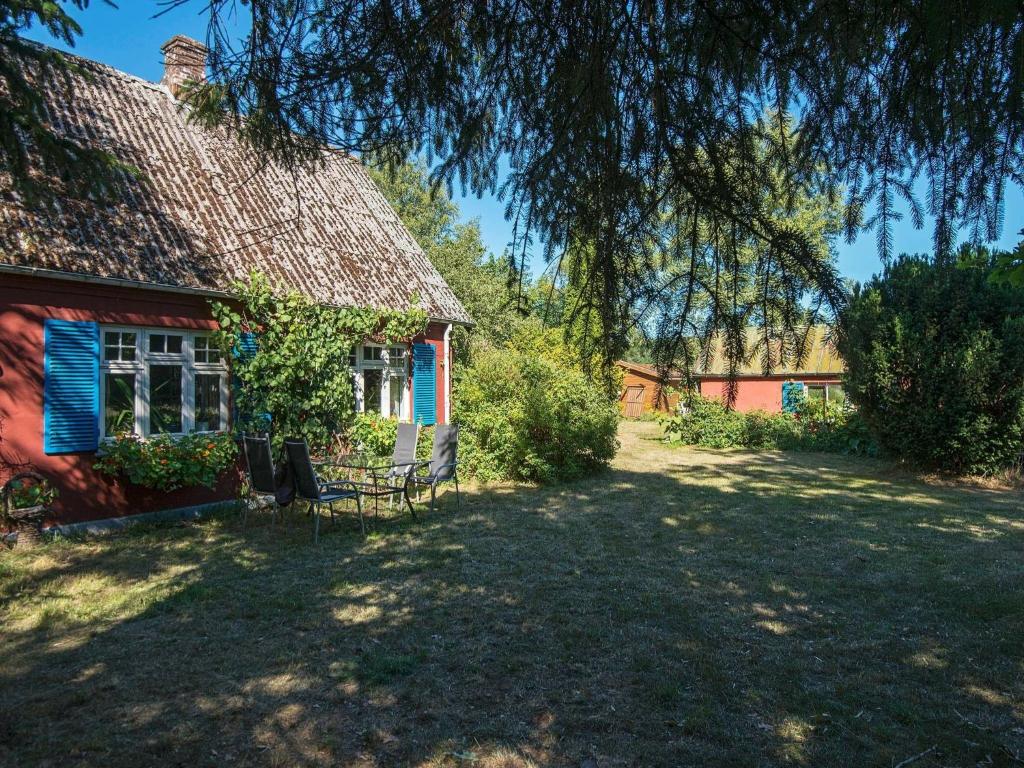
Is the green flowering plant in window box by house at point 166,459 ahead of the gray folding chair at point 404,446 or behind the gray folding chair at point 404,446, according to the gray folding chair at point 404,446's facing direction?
ahead

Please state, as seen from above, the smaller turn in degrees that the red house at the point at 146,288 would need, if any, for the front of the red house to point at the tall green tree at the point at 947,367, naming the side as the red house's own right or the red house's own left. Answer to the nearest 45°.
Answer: approximately 45° to the red house's own left

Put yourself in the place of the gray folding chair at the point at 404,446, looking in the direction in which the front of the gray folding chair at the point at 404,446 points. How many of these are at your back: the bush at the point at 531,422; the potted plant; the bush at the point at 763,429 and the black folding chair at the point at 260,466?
2

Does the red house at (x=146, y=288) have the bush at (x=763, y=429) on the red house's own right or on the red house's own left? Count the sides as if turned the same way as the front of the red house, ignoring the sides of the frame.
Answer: on the red house's own left

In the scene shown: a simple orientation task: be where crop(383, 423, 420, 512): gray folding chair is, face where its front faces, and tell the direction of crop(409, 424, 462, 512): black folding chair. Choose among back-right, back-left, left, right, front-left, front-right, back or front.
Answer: left

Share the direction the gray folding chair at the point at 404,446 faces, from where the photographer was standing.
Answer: facing the viewer and to the left of the viewer

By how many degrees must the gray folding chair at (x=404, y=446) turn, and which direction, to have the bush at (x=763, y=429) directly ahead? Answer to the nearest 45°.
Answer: approximately 180°

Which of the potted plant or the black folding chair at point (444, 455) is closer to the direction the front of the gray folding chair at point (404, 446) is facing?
the potted plant

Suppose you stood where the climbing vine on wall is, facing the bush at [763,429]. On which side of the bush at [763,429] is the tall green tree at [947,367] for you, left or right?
right

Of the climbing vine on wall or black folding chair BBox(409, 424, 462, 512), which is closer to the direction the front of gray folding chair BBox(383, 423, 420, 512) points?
the climbing vine on wall

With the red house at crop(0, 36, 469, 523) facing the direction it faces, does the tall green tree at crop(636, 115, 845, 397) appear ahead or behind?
behind

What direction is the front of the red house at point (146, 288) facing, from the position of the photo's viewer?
facing the viewer and to the right of the viewer

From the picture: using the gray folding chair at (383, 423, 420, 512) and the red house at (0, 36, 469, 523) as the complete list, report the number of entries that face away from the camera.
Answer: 0

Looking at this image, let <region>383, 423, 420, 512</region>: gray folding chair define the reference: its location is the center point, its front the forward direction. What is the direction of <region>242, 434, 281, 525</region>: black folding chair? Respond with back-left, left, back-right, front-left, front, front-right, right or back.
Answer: front
